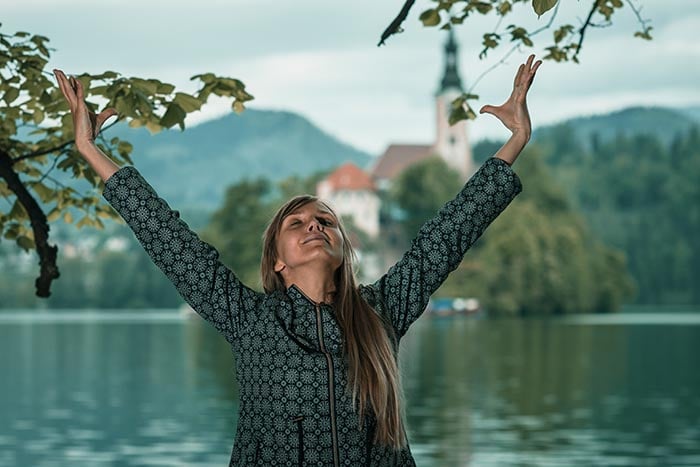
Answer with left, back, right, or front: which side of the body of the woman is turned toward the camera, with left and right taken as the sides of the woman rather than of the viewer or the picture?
front
